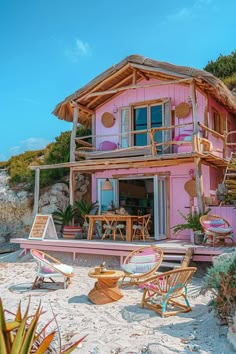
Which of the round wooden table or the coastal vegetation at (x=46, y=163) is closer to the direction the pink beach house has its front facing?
the round wooden table

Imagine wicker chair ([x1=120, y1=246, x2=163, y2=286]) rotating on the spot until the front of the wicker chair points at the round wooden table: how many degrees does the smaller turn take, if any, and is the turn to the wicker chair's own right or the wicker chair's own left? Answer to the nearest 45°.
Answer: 0° — it already faces it

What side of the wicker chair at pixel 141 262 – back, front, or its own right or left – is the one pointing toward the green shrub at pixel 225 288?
left

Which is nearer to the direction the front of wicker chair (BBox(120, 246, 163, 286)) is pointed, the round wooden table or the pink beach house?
the round wooden table

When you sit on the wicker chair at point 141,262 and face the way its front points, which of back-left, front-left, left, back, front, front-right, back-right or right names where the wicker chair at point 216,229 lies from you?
back

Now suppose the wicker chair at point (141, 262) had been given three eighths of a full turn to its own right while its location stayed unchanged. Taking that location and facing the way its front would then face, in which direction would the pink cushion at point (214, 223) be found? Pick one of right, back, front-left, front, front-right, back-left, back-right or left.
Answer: front-right

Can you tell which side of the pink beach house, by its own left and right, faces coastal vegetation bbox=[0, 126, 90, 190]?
right

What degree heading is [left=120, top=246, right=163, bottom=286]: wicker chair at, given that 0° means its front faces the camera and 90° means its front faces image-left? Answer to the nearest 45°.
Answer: approximately 45°

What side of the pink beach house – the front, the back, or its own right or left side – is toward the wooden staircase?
left

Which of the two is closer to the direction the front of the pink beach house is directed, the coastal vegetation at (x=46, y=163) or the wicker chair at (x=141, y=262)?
the wicker chair
